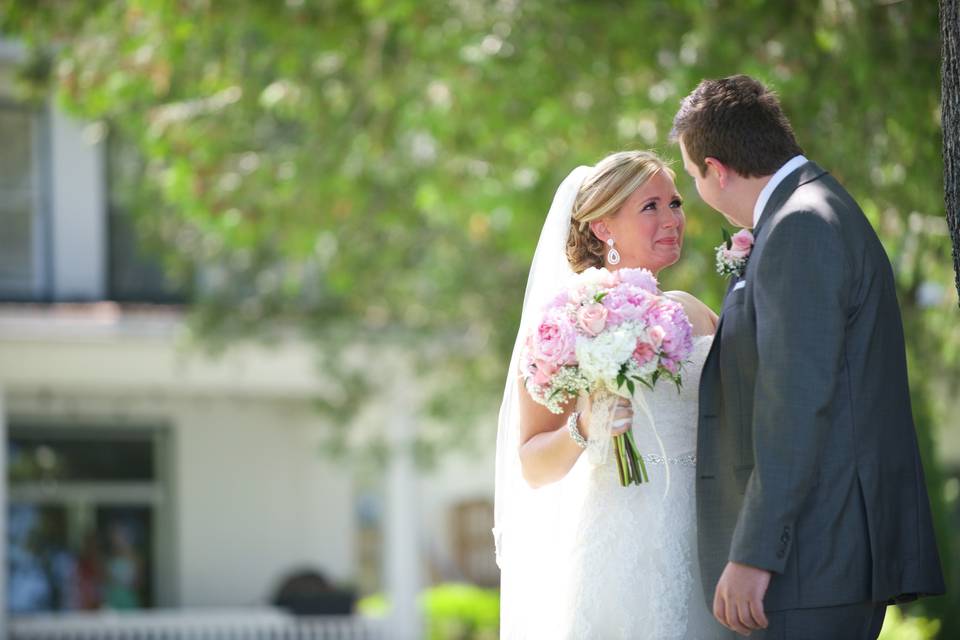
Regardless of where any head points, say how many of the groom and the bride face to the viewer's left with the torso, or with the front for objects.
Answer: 1

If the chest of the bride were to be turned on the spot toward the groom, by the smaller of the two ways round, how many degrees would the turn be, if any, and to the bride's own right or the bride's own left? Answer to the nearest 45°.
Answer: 0° — they already face them

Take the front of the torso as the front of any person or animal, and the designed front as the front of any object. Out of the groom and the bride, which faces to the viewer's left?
the groom

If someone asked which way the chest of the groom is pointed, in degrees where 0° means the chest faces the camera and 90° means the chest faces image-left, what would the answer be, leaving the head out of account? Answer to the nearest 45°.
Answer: approximately 90°

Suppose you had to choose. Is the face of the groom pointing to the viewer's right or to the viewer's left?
to the viewer's left

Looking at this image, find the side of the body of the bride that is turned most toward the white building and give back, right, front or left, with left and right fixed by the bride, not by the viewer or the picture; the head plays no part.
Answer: back

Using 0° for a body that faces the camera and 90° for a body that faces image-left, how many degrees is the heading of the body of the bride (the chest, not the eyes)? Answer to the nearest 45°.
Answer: approximately 315°

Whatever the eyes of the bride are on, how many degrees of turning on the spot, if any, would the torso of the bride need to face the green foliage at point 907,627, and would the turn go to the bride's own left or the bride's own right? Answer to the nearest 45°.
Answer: approximately 135° to the bride's own left
